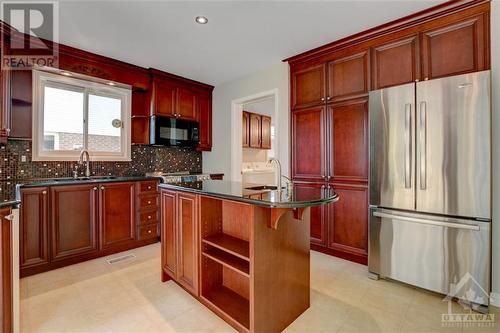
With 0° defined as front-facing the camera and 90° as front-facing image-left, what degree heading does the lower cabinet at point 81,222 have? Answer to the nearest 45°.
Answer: approximately 315°

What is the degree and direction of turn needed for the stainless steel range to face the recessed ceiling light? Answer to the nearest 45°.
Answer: approximately 45° to its right

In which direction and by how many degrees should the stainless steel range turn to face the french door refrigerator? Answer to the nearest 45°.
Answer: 0° — it already faces it

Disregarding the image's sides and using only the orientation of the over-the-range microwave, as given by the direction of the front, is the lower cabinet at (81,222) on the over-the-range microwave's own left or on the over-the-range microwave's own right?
on the over-the-range microwave's own right

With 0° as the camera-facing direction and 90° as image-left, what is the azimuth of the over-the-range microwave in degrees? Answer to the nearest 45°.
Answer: approximately 315°

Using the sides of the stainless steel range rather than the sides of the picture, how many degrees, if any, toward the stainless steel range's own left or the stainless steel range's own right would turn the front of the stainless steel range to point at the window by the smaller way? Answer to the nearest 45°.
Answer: approximately 135° to the stainless steel range's own right
